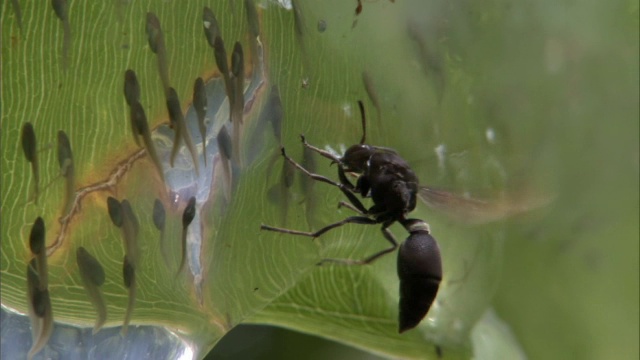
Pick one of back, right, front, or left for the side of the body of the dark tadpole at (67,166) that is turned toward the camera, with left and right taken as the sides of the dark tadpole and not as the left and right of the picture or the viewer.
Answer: back

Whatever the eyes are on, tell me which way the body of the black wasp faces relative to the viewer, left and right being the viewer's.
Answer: facing to the left of the viewer

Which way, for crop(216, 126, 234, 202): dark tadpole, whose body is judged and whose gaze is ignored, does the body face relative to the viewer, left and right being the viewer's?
facing away from the viewer

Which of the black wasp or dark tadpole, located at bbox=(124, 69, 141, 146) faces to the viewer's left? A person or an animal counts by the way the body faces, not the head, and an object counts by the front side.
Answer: the black wasp

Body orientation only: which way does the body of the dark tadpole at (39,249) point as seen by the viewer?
away from the camera

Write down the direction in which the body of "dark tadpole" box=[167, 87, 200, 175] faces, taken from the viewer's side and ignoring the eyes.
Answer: away from the camera
